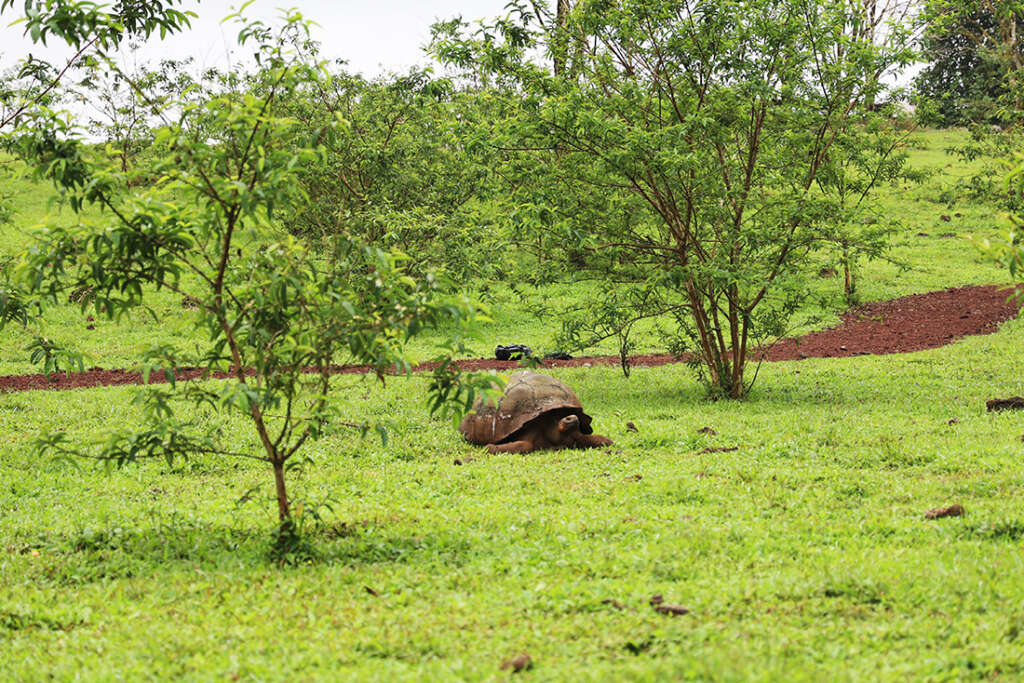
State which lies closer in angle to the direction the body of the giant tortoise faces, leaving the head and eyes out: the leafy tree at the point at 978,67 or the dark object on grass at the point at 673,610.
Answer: the dark object on grass

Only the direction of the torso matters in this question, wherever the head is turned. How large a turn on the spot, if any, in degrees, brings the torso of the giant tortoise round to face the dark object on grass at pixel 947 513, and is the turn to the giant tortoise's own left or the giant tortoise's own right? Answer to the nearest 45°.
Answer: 0° — it already faces it

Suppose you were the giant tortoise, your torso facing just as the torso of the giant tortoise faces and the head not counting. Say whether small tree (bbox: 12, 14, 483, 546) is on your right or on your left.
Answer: on your right

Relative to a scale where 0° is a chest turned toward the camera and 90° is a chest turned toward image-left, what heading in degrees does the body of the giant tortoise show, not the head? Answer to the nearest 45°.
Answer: approximately 315°

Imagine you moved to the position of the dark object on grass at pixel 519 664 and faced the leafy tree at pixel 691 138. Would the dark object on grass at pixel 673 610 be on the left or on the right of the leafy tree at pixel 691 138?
right

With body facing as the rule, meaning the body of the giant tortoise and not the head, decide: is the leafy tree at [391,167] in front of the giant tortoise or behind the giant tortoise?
behind

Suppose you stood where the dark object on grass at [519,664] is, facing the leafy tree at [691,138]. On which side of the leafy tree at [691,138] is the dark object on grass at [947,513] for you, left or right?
right

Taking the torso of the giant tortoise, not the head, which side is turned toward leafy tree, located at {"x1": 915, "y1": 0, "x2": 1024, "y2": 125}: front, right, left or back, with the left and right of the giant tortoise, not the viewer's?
left

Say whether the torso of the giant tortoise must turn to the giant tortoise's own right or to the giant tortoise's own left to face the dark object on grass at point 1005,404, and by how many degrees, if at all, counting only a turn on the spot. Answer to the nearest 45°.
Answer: approximately 45° to the giant tortoise's own left

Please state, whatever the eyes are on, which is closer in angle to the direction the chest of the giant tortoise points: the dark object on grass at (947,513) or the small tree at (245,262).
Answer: the dark object on grass
